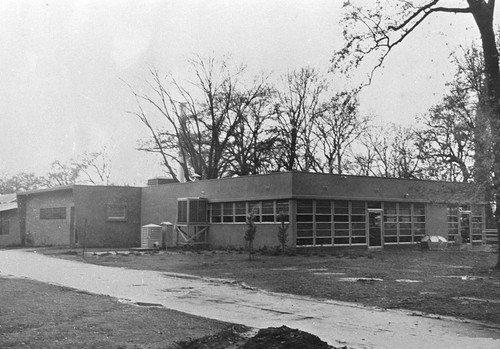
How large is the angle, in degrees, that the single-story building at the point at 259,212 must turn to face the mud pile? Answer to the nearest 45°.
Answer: approximately 45° to its right

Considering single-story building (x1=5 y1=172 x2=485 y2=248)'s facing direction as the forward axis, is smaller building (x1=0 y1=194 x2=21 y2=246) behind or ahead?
behind

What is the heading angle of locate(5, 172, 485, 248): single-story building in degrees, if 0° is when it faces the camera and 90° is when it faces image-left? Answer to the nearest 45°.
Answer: approximately 315°

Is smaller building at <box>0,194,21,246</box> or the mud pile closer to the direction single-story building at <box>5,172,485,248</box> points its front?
the mud pile
